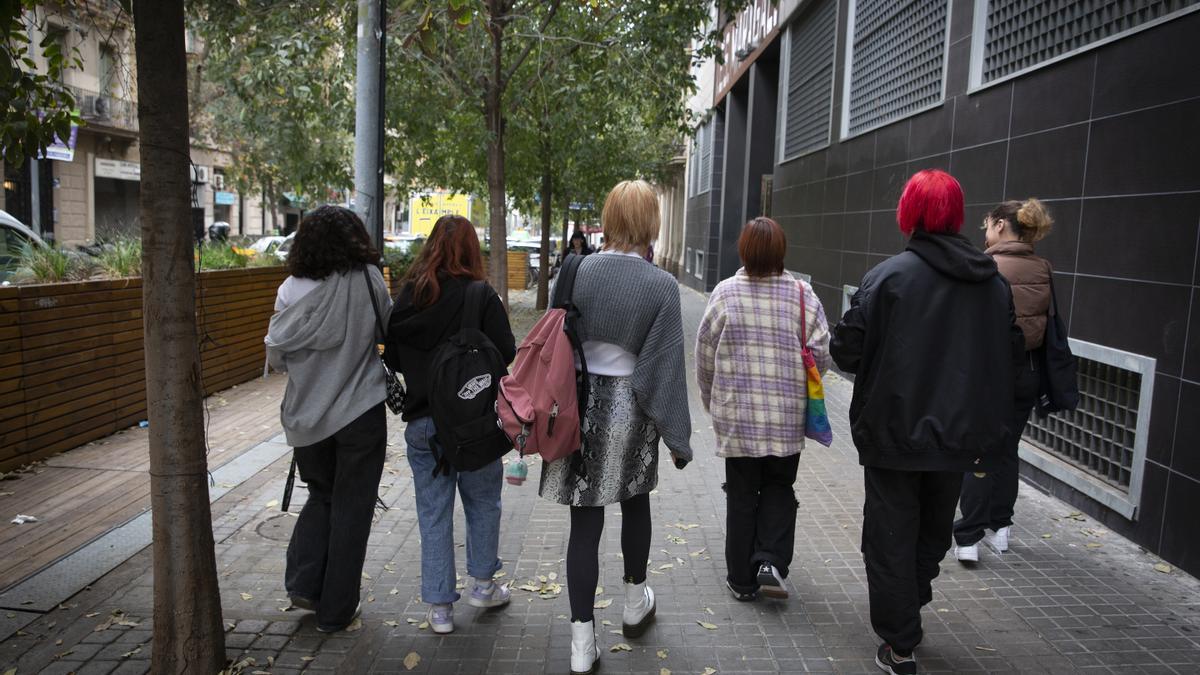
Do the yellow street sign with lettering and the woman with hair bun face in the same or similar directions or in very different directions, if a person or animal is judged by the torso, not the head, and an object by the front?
very different directions

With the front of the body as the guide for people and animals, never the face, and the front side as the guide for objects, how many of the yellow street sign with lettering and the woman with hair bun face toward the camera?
1

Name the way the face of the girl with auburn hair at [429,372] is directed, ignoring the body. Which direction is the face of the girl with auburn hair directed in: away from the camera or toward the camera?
away from the camera

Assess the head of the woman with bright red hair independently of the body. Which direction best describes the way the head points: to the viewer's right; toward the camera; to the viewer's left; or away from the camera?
away from the camera

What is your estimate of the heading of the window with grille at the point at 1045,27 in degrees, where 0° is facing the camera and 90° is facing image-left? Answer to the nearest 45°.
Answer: approximately 45°

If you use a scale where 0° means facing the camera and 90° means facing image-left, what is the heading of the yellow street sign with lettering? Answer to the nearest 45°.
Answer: approximately 0°

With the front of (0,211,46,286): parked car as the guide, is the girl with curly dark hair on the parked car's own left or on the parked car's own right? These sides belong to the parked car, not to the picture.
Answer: on the parked car's own right

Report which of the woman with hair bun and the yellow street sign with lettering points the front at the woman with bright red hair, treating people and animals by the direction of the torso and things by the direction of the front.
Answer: the yellow street sign with lettering

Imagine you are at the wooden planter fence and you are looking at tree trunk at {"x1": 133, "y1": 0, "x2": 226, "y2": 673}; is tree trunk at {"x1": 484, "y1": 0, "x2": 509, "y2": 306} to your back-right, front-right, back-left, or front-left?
back-left

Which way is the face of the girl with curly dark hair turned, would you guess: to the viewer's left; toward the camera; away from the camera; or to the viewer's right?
away from the camera

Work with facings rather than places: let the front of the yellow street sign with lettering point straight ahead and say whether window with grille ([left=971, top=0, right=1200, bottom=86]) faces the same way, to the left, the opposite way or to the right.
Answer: to the right

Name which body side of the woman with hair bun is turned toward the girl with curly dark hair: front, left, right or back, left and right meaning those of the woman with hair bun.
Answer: left
